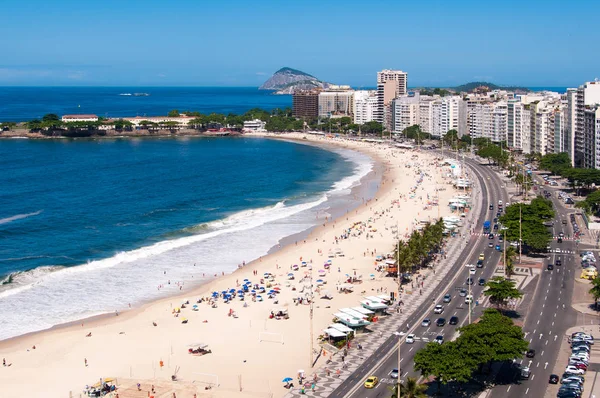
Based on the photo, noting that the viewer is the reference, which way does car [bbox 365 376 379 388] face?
facing the viewer and to the left of the viewer

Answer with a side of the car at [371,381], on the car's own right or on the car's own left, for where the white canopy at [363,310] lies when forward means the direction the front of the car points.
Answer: on the car's own right

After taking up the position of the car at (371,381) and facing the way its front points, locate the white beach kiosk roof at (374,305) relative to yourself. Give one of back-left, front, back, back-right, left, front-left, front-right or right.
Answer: back-right
